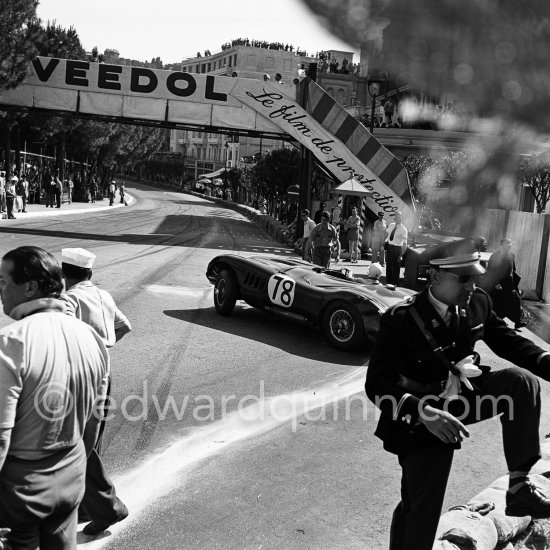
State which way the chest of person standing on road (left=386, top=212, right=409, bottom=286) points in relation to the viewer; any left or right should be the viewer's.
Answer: facing the viewer and to the left of the viewer

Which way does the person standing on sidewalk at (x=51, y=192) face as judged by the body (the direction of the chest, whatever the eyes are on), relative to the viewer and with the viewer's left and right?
facing the viewer and to the right of the viewer

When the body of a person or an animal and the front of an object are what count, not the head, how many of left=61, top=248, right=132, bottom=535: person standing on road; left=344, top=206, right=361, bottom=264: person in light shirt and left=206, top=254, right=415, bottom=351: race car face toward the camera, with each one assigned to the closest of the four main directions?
1

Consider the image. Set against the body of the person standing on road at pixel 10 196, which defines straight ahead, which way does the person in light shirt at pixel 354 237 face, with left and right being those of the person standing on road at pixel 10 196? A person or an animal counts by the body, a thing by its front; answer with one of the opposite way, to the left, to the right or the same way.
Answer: to the right

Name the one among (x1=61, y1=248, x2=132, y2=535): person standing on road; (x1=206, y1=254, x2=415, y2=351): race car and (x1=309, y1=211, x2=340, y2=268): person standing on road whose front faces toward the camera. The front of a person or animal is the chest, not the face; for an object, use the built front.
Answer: (x1=309, y1=211, x2=340, y2=268): person standing on road

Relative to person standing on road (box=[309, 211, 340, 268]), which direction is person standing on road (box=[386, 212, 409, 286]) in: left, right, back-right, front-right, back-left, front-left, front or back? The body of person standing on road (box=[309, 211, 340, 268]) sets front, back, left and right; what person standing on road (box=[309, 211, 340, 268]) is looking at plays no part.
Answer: left

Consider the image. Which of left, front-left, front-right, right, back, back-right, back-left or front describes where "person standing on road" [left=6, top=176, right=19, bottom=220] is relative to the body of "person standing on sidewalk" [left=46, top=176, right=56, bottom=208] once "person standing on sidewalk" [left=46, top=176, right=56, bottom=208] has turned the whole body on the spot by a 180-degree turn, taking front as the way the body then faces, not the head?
back-left

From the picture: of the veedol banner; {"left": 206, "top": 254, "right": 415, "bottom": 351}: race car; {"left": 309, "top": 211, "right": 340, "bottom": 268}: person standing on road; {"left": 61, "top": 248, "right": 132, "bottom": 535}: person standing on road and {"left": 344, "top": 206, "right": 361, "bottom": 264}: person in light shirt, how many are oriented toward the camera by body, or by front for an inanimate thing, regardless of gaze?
3

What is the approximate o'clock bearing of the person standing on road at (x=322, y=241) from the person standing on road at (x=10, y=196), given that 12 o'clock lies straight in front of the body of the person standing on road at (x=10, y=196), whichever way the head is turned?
the person standing on road at (x=322, y=241) is roughly at 1 o'clock from the person standing on road at (x=10, y=196).

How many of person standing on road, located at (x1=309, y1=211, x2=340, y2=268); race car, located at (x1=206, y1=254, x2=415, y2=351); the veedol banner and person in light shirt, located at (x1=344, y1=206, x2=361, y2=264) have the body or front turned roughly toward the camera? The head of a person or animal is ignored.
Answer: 3

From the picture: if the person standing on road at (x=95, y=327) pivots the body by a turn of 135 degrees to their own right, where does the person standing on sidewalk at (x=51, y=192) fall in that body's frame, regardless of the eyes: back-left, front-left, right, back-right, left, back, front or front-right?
left

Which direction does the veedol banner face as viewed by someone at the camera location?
facing the viewer
